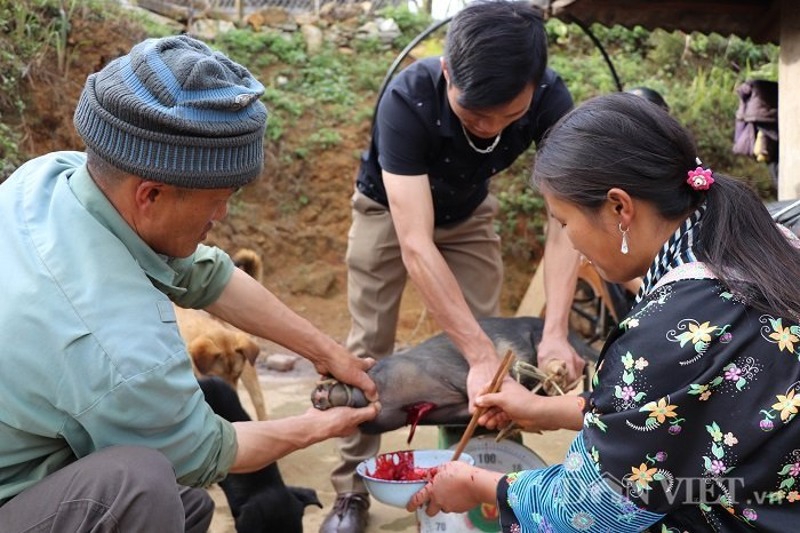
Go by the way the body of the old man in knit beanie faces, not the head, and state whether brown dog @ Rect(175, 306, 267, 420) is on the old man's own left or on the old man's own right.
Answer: on the old man's own left

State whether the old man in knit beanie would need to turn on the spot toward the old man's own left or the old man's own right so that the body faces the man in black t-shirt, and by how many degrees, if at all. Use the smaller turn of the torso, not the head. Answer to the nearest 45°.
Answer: approximately 45° to the old man's own left

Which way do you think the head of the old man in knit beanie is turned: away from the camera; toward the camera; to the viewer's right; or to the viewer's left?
to the viewer's right

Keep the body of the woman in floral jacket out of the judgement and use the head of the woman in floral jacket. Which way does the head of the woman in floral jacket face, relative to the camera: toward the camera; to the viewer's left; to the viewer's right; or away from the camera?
to the viewer's left

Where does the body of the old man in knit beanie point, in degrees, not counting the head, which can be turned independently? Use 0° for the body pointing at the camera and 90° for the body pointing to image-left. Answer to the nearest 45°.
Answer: approximately 270°
